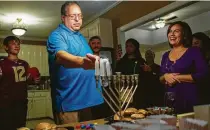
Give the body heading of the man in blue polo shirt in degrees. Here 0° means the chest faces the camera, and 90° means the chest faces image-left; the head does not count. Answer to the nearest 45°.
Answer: approximately 315°

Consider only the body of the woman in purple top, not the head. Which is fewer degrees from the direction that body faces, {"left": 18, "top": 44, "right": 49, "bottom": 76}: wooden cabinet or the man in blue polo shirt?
the man in blue polo shirt

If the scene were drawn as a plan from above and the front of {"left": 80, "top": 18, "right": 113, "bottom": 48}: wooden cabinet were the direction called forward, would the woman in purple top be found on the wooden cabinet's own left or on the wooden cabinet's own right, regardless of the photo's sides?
on the wooden cabinet's own left

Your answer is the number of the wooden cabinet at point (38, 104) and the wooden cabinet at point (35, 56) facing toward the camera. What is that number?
2

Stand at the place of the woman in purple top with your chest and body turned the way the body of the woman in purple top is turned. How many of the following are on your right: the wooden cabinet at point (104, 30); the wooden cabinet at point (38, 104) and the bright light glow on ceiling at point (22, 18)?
3

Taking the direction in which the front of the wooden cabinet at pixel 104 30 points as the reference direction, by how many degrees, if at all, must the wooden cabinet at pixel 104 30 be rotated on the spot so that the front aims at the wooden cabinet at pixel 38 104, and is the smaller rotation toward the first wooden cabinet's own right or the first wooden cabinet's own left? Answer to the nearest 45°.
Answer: approximately 90° to the first wooden cabinet's own right

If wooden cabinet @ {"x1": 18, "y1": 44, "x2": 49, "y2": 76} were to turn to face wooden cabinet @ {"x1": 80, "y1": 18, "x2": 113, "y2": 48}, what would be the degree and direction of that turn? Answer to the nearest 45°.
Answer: approximately 45° to its left

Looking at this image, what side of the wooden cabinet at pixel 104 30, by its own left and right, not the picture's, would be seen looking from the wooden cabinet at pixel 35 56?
right

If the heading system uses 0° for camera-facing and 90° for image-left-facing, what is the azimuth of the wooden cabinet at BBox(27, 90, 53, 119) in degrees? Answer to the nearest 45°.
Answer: approximately 0°

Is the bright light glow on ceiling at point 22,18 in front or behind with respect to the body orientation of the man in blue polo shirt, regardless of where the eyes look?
behind

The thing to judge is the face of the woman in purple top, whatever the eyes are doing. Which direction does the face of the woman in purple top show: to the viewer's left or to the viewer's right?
to the viewer's left

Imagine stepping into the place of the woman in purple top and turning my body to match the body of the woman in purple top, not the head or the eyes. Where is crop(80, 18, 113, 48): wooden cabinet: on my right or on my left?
on my right

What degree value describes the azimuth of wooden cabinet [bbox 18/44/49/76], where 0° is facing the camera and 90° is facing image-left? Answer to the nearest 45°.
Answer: approximately 0°
